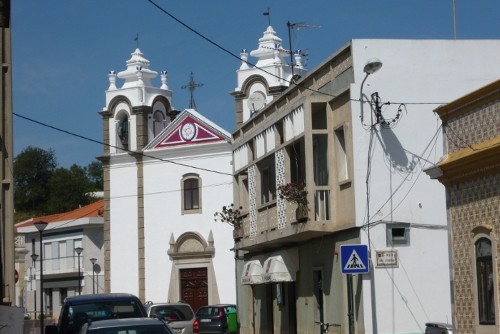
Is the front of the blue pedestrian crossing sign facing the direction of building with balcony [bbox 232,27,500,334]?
no

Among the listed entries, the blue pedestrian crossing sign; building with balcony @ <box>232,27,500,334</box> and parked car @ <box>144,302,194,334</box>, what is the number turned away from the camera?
1

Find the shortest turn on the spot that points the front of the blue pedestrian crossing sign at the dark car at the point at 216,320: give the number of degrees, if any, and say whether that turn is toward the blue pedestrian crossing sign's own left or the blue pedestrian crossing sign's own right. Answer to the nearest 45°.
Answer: approximately 180°

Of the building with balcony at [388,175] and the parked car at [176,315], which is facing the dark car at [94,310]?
the building with balcony

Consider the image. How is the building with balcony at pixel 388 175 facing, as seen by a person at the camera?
facing the viewer and to the left of the viewer

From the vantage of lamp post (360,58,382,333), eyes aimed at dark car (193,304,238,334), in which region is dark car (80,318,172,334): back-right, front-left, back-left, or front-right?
back-left

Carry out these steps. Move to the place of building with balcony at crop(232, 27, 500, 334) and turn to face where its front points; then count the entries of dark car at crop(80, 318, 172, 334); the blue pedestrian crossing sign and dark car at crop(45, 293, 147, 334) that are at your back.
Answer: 0

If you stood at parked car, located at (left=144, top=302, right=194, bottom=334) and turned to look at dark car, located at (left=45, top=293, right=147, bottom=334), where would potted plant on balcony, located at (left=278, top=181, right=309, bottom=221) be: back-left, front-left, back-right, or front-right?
front-left

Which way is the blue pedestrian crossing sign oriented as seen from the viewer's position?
toward the camera

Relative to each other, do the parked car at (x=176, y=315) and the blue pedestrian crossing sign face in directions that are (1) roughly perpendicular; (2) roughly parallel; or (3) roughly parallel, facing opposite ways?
roughly parallel, facing opposite ways

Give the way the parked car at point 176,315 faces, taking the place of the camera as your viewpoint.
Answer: facing away from the viewer

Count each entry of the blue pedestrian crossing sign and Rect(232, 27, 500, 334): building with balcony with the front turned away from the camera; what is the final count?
0

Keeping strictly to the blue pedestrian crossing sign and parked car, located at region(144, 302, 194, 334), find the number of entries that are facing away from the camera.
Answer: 1

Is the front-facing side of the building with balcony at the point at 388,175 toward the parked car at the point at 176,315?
no

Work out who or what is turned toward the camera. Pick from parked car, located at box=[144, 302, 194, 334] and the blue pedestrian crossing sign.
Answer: the blue pedestrian crossing sign

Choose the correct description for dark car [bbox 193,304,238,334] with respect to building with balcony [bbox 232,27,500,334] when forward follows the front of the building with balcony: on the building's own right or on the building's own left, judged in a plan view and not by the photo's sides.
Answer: on the building's own right
